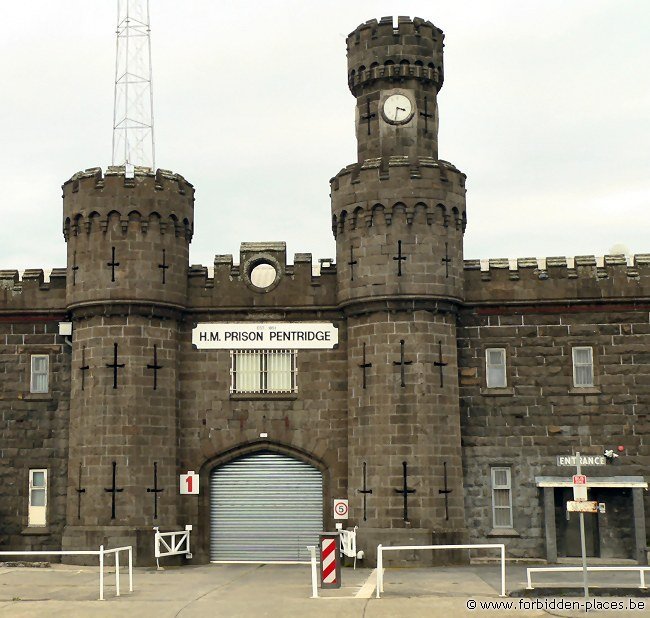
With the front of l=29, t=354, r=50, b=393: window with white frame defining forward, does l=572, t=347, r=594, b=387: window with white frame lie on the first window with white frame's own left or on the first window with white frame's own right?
on the first window with white frame's own left

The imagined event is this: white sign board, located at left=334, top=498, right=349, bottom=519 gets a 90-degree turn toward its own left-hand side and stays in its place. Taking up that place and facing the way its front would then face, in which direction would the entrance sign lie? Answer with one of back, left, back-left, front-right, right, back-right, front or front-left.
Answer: front

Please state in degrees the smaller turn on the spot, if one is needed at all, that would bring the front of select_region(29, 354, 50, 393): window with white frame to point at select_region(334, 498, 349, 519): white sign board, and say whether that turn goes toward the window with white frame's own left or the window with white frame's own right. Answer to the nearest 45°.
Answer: approximately 45° to the window with white frame's own left

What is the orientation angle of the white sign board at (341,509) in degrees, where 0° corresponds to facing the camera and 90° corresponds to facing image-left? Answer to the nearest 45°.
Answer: approximately 0°

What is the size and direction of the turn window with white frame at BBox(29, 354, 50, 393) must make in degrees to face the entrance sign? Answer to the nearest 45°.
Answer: approximately 90° to its left

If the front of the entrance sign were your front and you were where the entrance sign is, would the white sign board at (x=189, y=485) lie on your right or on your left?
on your right

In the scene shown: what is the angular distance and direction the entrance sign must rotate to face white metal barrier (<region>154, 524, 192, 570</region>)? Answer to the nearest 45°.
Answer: approximately 90° to its right

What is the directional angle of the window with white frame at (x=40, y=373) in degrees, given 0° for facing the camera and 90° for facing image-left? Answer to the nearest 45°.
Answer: approximately 0°

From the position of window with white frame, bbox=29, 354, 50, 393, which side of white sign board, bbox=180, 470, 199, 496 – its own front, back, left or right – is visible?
right
